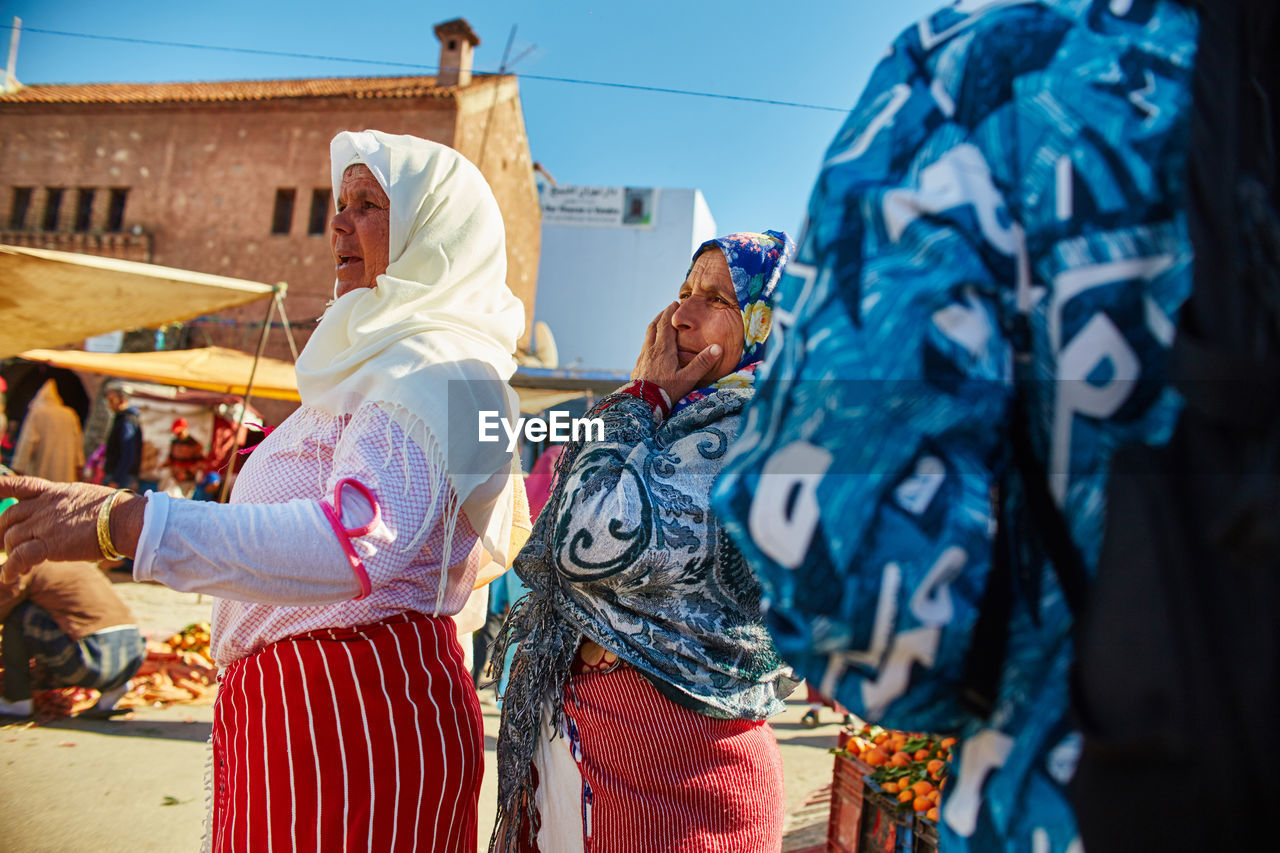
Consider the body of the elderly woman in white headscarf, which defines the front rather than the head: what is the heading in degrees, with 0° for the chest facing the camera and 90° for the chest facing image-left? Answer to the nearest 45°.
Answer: approximately 90°

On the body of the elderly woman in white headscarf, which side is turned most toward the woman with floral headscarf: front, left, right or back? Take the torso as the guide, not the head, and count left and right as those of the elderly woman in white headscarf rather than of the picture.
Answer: back

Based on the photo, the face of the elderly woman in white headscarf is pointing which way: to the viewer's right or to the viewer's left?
to the viewer's left
